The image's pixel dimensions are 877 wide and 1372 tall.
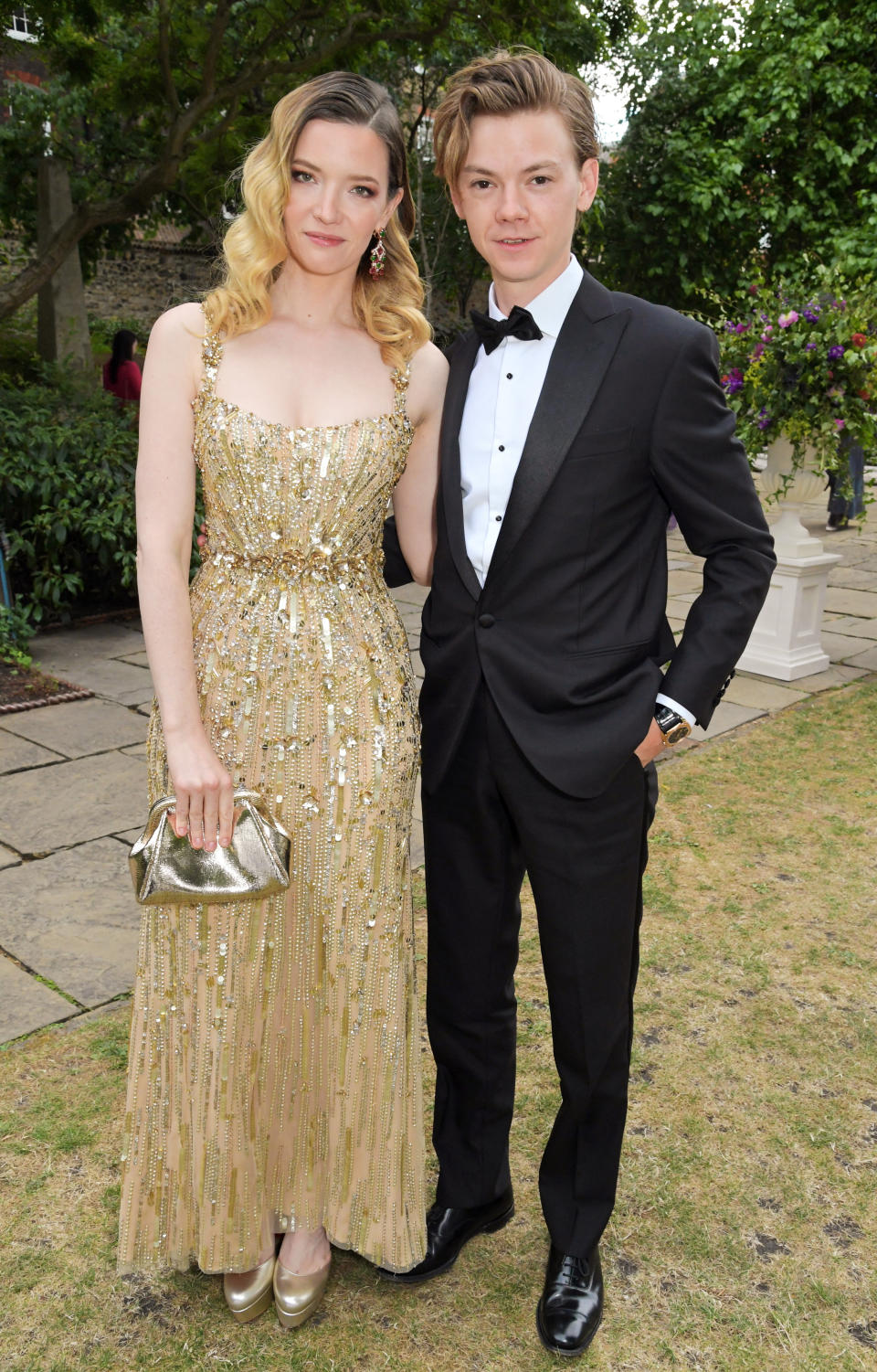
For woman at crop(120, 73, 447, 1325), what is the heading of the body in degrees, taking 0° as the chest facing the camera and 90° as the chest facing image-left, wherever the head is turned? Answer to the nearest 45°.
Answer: approximately 0°

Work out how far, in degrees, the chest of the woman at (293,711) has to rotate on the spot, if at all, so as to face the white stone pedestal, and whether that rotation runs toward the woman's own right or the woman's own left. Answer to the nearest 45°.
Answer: approximately 135° to the woman's own left

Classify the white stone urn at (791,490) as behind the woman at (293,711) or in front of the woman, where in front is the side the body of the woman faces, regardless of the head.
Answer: behind

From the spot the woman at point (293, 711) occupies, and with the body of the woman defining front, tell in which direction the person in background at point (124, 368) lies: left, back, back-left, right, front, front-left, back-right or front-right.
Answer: back

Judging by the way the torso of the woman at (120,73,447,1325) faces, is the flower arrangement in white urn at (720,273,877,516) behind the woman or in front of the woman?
behind

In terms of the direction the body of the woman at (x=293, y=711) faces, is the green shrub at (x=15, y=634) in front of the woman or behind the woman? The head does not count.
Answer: behind

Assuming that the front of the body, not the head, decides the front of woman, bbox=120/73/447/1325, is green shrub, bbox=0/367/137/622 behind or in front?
behind
